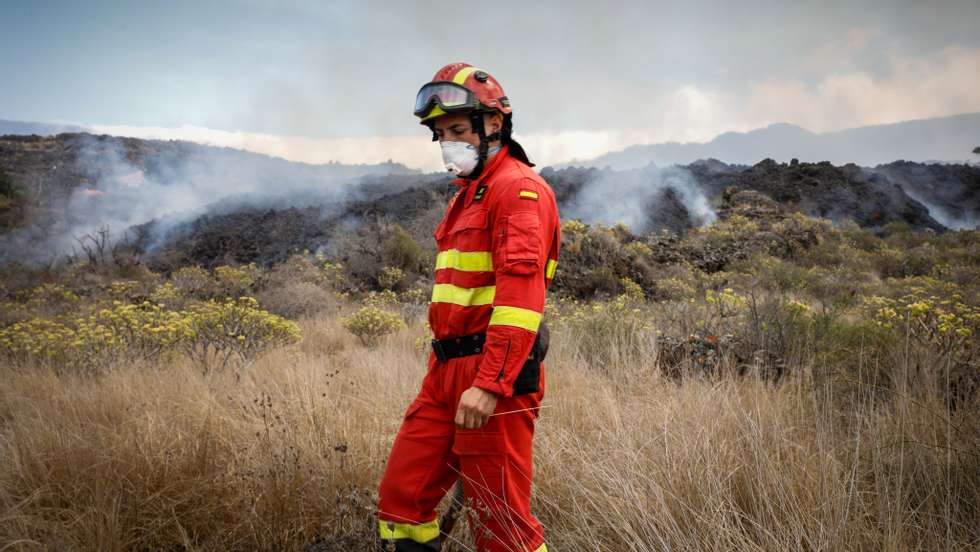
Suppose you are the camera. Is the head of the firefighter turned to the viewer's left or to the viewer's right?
to the viewer's left

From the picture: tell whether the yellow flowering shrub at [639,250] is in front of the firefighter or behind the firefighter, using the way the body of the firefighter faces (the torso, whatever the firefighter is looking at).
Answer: behind

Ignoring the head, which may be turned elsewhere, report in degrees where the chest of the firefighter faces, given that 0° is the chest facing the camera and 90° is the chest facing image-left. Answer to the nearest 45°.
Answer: approximately 45°

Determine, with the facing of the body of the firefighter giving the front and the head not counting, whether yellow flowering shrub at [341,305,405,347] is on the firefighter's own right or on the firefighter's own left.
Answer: on the firefighter's own right

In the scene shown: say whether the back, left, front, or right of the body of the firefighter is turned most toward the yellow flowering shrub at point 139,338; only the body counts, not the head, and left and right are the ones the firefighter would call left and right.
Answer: right

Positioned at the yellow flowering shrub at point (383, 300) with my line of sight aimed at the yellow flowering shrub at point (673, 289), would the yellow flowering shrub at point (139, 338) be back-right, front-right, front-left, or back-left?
back-right

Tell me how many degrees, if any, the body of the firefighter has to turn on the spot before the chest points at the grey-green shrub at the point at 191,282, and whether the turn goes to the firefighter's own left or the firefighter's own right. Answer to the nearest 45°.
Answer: approximately 90° to the firefighter's own right

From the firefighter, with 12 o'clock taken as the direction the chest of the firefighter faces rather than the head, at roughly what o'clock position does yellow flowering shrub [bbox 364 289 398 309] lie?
The yellow flowering shrub is roughly at 4 o'clock from the firefighter.

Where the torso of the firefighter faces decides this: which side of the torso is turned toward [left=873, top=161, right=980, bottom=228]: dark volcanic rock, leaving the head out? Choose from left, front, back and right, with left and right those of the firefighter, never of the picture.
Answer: back

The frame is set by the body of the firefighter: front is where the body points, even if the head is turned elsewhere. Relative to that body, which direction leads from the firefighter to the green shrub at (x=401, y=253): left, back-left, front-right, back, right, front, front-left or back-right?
back-right
